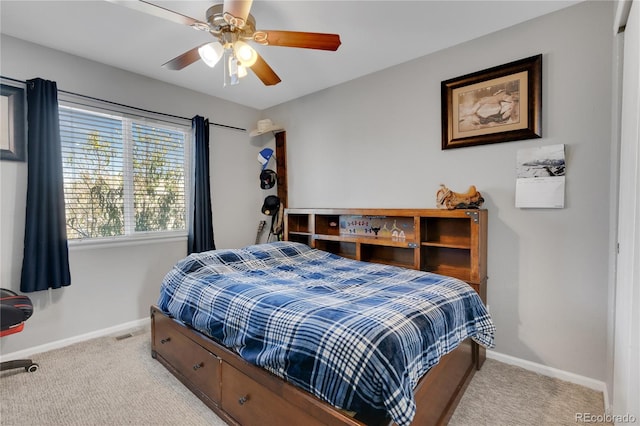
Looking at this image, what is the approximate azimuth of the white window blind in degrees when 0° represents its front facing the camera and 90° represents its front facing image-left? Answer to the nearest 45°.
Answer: approximately 315°

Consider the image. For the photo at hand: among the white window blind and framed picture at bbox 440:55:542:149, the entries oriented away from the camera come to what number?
0

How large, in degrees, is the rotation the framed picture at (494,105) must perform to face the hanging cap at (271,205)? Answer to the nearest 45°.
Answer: approximately 45° to its right

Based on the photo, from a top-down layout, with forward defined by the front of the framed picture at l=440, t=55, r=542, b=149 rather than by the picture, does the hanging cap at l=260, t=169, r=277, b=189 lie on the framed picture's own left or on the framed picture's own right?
on the framed picture's own right

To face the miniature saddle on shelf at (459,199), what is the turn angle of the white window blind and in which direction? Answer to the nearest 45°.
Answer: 0° — it already faces it

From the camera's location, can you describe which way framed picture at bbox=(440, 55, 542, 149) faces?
facing the viewer and to the left of the viewer

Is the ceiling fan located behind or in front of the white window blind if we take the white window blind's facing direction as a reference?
in front

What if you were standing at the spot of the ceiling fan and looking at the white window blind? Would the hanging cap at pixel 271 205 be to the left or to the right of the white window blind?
right

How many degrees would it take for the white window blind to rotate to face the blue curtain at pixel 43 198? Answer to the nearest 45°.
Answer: approximately 90° to its right
